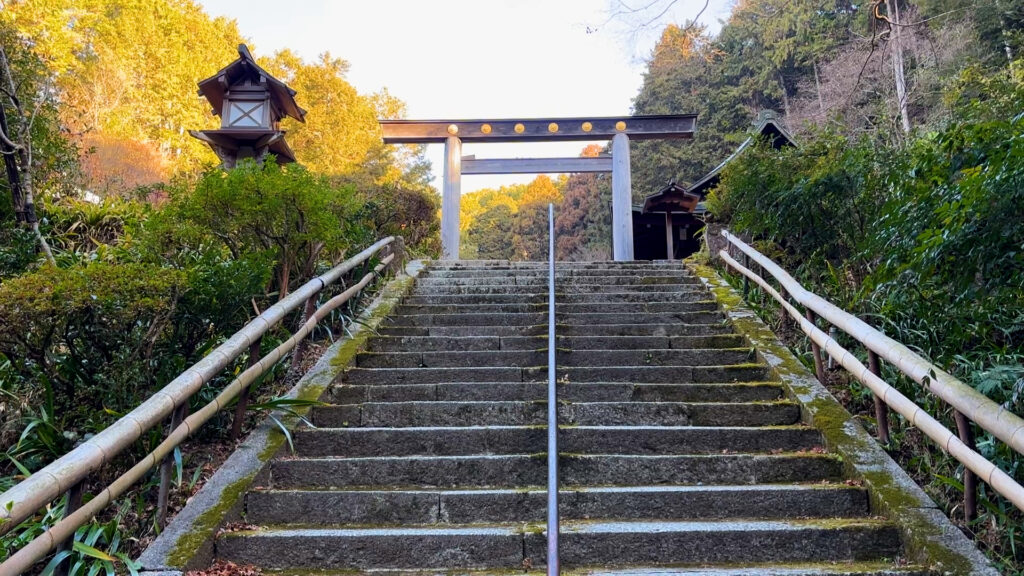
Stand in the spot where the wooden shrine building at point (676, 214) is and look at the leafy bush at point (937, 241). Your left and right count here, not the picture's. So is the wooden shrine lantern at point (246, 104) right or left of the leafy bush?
right

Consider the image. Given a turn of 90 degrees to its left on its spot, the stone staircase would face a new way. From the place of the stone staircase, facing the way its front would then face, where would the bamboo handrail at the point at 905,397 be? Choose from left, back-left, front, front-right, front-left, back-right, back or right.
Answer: front

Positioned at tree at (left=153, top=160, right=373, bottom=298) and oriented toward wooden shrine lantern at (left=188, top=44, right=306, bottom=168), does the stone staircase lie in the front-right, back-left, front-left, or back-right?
back-right

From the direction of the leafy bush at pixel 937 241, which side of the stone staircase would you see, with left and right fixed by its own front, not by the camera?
left

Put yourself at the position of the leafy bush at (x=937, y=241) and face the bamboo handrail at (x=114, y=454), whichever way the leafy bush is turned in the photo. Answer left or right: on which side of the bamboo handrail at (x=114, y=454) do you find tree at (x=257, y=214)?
right

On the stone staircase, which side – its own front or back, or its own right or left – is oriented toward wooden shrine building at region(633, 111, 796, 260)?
back

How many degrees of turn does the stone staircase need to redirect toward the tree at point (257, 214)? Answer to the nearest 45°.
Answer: approximately 135° to its right

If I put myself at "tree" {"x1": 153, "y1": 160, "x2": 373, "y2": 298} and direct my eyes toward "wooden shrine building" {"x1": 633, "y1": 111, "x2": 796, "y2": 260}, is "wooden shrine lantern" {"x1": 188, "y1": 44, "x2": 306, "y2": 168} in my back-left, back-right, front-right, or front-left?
front-left

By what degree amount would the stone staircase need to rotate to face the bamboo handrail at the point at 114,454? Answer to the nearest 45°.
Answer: approximately 45° to its right

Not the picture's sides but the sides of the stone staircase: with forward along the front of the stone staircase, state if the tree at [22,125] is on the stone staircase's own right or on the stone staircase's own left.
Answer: on the stone staircase's own right

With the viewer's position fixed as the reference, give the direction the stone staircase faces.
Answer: facing the viewer

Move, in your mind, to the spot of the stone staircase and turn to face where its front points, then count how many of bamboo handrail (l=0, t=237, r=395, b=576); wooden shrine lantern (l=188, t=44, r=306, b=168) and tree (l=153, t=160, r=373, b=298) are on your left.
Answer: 0

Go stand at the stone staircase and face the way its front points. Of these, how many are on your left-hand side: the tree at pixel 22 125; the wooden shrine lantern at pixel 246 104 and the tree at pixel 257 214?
0

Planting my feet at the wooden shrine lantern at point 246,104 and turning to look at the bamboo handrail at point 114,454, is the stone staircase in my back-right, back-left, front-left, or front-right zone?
front-left

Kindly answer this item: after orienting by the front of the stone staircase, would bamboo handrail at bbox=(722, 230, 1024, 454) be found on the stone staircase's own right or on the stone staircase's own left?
on the stone staircase's own left

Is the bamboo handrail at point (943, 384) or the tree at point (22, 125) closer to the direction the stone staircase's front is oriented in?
the bamboo handrail
